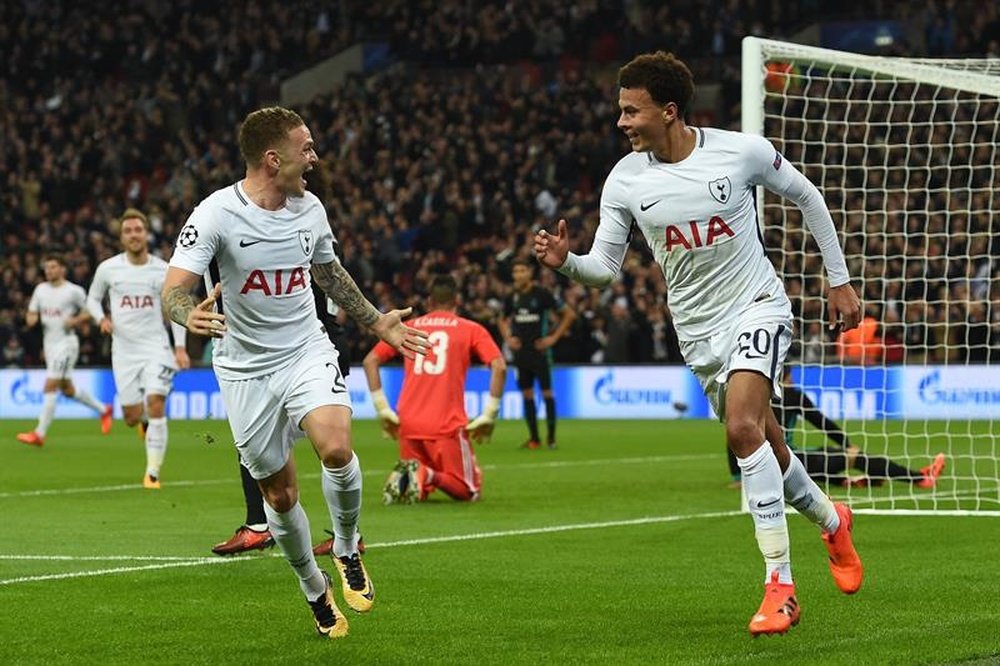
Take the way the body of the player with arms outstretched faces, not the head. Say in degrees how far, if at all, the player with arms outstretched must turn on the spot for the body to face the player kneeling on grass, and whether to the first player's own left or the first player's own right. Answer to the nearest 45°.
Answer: approximately 135° to the first player's own left

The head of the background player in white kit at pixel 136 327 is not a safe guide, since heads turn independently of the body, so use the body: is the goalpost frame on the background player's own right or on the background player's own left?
on the background player's own left

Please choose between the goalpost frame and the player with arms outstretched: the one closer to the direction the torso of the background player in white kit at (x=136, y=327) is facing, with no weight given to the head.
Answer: the player with arms outstretched

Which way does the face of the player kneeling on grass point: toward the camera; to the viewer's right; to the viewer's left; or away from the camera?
away from the camera

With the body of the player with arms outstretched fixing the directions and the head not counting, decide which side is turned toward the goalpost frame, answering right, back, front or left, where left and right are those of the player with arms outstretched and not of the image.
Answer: left

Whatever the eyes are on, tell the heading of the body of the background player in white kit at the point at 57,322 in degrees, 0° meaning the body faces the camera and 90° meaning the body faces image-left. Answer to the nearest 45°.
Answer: approximately 45°

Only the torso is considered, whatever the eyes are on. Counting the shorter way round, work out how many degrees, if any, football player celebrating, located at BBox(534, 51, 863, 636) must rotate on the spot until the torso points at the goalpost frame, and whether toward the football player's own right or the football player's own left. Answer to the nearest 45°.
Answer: approximately 135° to the football player's own right

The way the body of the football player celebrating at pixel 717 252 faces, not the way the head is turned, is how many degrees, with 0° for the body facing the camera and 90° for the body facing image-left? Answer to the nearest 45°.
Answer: approximately 45°

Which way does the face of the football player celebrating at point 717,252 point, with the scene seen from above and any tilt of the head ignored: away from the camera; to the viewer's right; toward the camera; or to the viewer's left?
to the viewer's left

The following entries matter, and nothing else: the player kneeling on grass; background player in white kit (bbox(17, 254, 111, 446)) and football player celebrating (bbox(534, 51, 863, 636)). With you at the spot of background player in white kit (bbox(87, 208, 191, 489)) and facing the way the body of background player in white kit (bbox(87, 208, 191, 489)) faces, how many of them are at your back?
1
